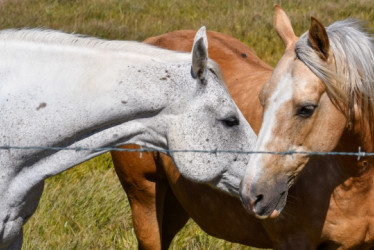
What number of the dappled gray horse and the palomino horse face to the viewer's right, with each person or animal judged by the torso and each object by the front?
1

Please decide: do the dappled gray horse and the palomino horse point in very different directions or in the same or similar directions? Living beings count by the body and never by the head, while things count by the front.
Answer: very different directions

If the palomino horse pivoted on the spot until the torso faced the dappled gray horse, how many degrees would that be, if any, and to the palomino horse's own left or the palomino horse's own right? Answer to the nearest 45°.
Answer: approximately 45° to the palomino horse's own right

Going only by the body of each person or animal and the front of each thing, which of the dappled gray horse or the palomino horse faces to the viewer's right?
the dappled gray horse

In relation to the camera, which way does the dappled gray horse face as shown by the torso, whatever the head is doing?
to the viewer's right

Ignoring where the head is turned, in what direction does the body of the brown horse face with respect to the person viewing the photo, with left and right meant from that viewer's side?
facing the viewer and to the right of the viewer

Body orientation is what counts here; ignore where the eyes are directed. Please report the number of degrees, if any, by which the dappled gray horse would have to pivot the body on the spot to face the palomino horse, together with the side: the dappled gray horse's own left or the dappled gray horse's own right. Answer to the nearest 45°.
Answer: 0° — it already faces it
